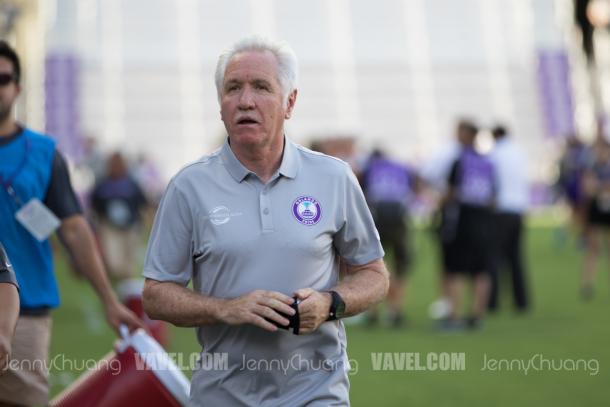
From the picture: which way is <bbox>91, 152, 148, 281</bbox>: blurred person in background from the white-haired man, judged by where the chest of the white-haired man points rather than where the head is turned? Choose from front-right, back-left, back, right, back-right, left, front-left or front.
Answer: back

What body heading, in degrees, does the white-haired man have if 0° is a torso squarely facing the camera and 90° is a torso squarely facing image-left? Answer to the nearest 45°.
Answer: approximately 0°

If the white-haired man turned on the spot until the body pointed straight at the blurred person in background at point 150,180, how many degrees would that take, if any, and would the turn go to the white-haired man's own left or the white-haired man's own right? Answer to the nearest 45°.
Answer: approximately 180°

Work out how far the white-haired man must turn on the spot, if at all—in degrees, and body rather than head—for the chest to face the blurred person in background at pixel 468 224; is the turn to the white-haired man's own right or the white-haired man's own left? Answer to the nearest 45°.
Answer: approximately 180°

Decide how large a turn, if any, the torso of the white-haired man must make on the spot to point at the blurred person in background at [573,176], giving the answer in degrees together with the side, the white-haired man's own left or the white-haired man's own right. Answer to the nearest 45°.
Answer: approximately 180°

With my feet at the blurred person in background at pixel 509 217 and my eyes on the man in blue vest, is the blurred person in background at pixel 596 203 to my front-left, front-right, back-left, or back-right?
back-left

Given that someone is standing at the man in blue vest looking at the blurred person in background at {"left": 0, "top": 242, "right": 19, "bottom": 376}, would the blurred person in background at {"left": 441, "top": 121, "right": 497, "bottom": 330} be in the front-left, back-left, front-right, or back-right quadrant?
back-left

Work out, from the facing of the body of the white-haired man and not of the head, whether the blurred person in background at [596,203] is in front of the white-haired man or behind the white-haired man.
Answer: behind

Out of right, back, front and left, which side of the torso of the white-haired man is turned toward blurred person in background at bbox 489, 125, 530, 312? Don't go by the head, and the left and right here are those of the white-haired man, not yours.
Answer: back

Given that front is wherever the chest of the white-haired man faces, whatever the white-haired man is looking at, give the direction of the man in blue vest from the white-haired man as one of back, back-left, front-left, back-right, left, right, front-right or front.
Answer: back-right

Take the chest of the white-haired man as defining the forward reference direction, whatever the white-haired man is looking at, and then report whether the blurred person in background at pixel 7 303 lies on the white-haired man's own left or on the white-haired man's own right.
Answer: on the white-haired man's own right

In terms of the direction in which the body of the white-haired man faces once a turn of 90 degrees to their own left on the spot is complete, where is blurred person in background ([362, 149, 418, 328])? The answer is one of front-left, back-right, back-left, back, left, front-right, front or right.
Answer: left
